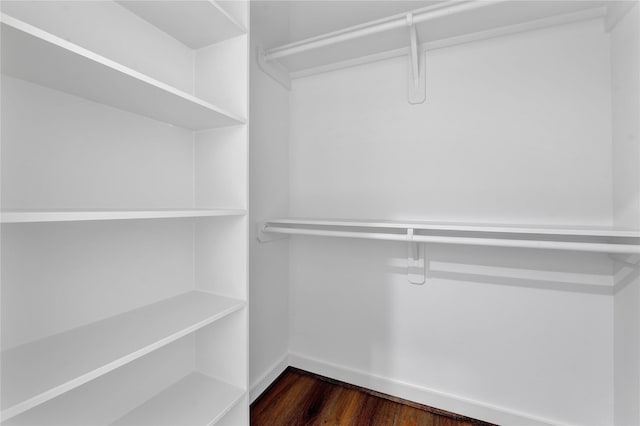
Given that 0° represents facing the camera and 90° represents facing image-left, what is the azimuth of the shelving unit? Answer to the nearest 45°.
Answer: approximately 315°
